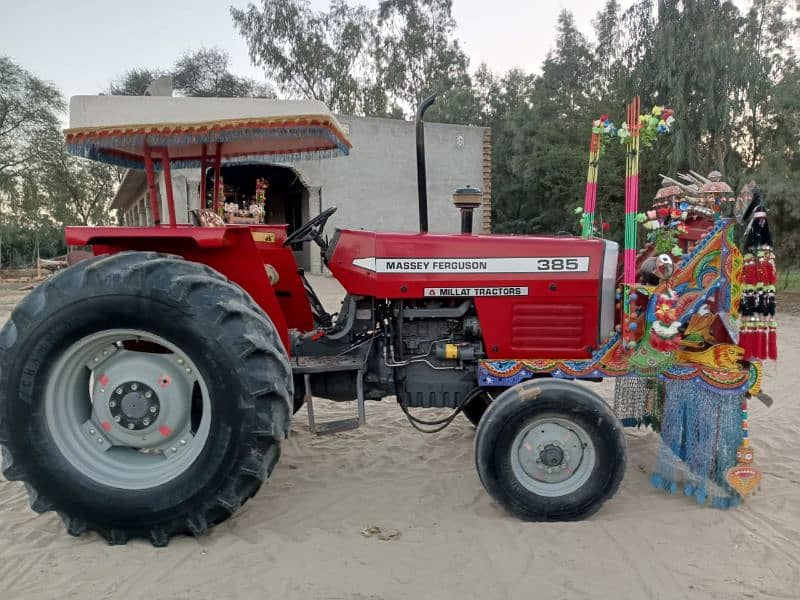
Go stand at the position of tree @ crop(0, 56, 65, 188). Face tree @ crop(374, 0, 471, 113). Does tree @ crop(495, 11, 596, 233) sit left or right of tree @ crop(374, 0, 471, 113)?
right

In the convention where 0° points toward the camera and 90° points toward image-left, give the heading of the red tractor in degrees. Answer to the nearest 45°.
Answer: approximately 270°

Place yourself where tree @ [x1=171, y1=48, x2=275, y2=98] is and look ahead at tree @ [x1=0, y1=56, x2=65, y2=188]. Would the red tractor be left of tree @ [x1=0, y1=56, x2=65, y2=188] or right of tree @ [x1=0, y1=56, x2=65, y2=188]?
left

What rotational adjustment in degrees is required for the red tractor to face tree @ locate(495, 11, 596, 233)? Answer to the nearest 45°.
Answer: approximately 45° to its left

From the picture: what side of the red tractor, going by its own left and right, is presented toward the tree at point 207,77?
left

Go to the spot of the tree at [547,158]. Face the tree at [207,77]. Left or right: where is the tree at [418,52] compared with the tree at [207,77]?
right

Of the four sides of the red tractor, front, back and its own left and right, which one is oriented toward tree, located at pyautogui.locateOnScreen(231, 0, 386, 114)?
left

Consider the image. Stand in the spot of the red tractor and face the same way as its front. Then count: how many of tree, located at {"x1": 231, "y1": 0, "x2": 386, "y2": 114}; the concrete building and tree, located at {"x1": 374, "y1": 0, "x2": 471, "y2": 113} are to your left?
3

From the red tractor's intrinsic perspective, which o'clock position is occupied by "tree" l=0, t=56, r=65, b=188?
The tree is roughly at 8 o'clock from the red tractor.
